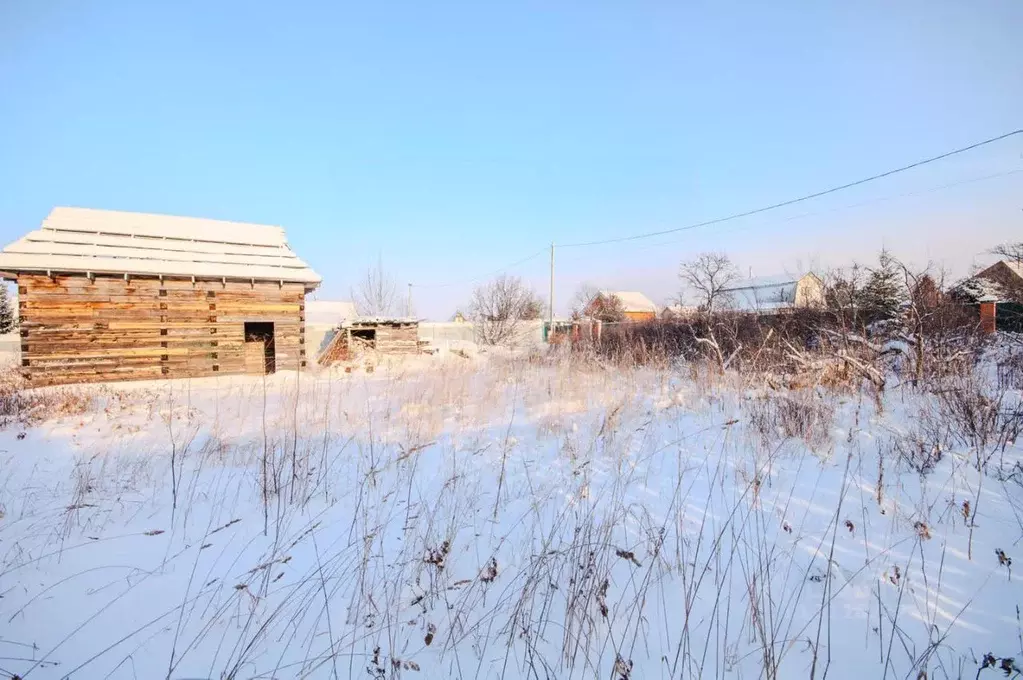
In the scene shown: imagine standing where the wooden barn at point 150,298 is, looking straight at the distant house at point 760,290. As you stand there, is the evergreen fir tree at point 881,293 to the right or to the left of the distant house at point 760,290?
right

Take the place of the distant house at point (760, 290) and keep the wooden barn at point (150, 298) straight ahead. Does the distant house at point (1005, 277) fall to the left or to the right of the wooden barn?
left

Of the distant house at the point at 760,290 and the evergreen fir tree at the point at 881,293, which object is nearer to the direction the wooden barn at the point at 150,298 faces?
the evergreen fir tree

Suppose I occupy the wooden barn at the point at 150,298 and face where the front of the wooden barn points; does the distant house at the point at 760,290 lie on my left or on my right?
on my left

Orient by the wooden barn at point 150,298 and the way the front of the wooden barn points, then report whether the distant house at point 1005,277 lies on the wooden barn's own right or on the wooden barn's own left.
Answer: on the wooden barn's own left

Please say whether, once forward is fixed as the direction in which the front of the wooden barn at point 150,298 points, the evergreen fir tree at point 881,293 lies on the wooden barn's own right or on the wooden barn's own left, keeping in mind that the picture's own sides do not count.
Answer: on the wooden barn's own left

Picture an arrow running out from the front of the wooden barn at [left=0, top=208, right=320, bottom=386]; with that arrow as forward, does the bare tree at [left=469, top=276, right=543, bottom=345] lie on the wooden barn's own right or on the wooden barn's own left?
on the wooden barn's own left

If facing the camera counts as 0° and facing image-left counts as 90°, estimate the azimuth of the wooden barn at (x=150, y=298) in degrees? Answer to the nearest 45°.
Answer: approximately 0°
